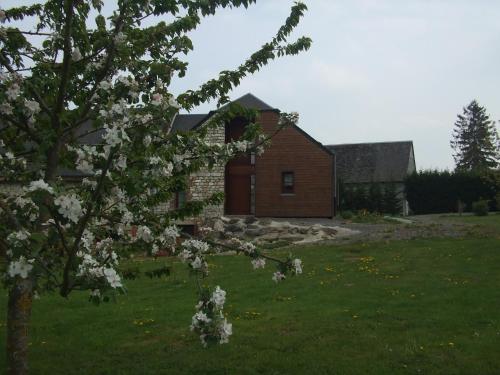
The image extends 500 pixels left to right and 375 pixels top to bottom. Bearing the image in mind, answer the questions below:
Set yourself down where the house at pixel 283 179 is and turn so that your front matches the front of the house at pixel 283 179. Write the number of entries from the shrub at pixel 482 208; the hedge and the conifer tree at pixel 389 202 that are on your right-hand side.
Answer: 0

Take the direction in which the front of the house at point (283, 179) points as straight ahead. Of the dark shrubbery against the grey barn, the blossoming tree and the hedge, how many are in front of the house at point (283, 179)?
1

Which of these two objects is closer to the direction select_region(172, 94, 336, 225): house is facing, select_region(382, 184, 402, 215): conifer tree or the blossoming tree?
the blossoming tree

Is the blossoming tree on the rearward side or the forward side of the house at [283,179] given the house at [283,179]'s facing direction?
on the forward side

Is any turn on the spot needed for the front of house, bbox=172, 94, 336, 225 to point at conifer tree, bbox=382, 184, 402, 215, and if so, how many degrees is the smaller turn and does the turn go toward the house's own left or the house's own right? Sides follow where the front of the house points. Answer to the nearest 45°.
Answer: approximately 135° to the house's own left

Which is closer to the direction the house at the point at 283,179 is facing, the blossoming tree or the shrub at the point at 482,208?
the blossoming tree

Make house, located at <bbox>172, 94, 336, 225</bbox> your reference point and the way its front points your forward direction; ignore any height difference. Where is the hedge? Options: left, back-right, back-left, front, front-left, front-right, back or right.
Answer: back-left

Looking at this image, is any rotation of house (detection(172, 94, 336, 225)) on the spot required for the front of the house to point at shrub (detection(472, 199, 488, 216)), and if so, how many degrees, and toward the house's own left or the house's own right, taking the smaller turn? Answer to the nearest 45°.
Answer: approximately 90° to the house's own left

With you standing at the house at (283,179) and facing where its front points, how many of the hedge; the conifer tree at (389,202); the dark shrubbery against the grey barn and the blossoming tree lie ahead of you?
1

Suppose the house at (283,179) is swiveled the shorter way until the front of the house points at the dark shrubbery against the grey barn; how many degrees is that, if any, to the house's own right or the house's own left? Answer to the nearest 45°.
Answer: approximately 135° to the house's own left

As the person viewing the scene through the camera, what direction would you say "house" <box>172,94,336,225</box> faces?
facing the viewer
